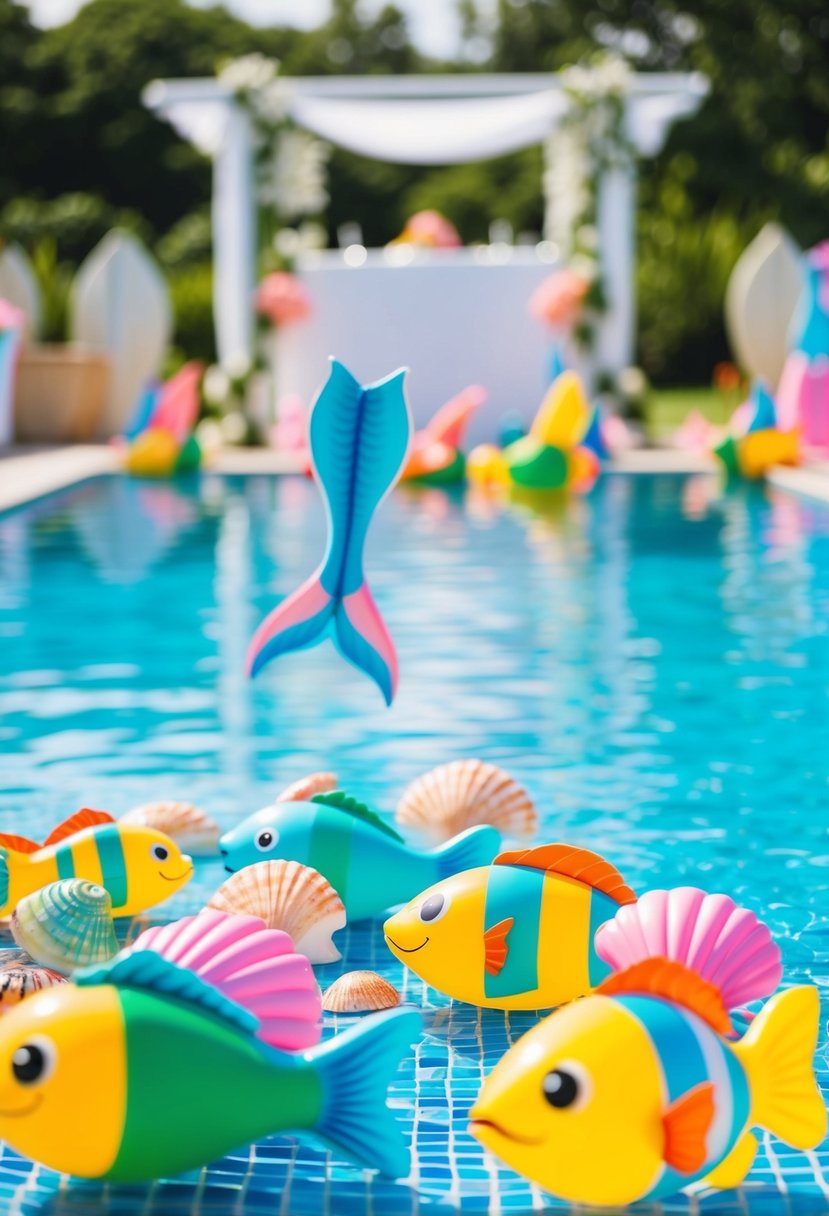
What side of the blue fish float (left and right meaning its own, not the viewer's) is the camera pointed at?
left

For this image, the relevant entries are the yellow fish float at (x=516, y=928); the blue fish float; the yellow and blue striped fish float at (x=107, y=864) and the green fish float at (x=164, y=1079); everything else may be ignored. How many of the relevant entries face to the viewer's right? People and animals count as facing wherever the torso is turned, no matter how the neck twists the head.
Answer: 1

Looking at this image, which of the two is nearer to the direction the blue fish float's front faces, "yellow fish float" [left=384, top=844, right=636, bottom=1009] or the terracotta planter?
the terracotta planter

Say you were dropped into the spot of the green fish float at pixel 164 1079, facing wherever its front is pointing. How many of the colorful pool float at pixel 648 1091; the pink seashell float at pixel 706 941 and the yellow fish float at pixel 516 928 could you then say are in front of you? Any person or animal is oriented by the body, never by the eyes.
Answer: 0

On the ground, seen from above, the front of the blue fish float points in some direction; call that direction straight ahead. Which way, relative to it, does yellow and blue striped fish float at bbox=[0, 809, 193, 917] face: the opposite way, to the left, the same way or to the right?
the opposite way

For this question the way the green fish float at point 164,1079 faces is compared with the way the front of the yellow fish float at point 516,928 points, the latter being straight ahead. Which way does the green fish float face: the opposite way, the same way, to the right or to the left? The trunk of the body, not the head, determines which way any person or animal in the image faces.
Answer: the same way

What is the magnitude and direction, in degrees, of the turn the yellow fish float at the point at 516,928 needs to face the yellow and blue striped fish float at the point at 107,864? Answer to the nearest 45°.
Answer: approximately 45° to its right

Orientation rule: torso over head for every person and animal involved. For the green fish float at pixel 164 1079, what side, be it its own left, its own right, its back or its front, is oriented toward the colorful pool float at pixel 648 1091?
back

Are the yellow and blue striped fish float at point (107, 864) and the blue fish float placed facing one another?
yes

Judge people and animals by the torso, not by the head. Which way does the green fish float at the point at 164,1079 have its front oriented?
to the viewer's left

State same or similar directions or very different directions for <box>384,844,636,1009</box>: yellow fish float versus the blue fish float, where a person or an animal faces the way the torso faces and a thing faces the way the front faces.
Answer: same or similar directions

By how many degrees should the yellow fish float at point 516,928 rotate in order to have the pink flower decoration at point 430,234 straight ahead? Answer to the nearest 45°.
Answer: approximately 90° to its right

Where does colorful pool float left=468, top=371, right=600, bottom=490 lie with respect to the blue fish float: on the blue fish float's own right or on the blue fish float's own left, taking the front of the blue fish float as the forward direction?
on the blue fish float's own right

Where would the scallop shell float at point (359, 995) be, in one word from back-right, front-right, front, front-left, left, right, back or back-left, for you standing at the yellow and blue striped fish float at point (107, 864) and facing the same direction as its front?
front-right

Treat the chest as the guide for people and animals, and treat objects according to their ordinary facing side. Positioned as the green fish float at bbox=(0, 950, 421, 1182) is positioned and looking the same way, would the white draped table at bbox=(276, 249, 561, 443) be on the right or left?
on its right

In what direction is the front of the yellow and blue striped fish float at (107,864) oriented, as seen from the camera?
facing to the right of the viewer

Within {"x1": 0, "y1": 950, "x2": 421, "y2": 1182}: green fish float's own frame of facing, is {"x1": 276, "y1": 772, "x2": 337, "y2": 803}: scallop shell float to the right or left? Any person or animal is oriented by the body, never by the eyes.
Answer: on its right

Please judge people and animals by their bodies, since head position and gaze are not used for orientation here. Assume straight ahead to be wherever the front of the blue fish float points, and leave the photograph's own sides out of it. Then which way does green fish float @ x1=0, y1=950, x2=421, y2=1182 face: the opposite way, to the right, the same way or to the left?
the same way

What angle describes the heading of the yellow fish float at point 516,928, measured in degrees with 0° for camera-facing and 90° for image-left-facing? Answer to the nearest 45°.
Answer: approximately 90°
